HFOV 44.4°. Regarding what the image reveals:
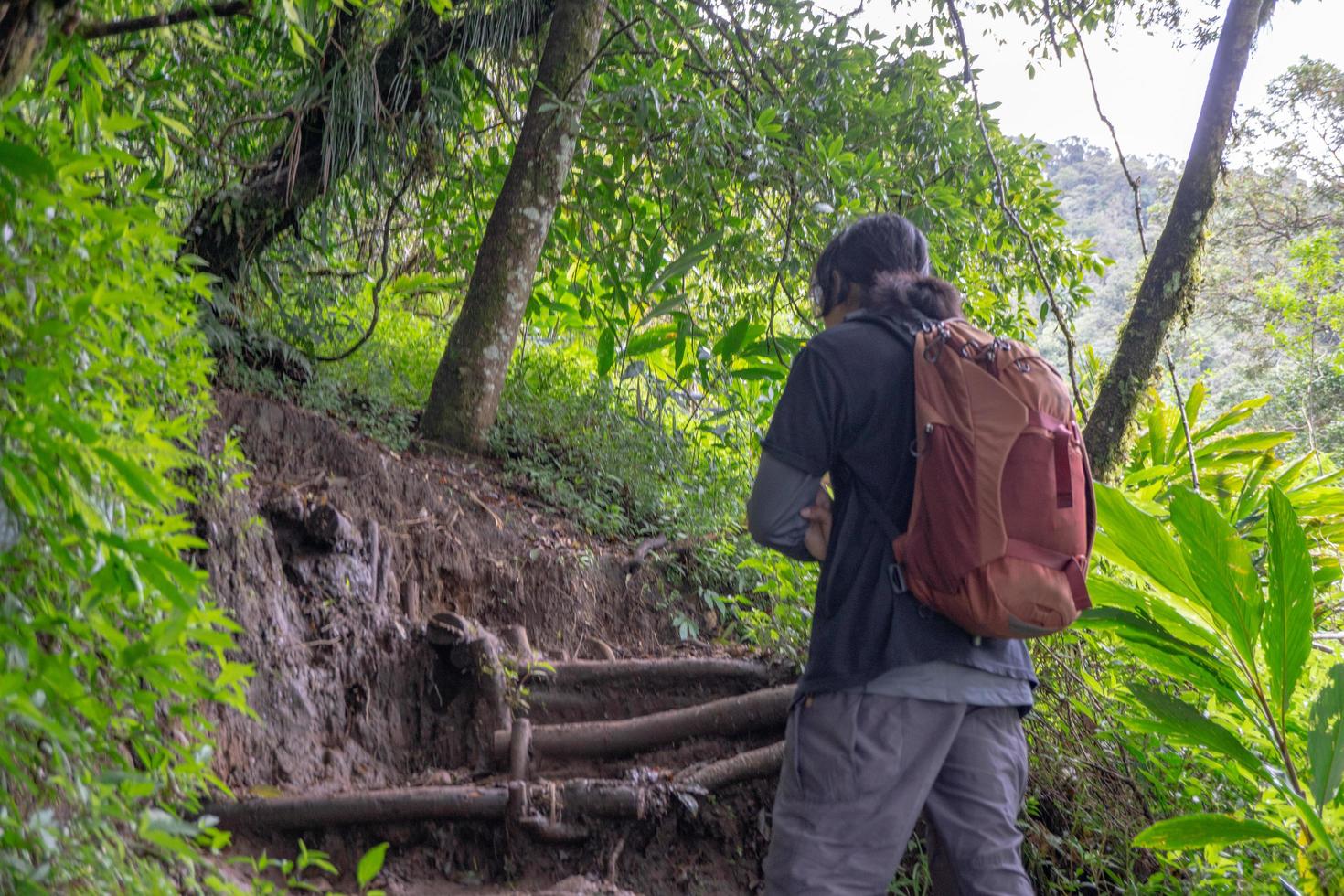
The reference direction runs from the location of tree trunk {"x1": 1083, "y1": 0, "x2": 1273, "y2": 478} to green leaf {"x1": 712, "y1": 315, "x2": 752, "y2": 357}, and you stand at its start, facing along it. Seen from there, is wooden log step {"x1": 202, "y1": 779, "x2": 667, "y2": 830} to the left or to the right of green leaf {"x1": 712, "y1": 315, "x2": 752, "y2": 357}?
left

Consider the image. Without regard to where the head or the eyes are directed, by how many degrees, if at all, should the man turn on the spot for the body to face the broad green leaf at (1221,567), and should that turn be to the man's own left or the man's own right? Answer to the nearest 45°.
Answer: approximately 90° to the man's own right

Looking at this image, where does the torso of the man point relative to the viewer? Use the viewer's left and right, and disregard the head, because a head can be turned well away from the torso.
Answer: facing away from the viewer and to the left of the viewer

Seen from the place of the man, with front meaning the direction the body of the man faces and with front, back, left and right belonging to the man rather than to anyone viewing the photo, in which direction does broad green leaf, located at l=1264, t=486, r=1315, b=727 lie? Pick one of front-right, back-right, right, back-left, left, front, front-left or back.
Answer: right

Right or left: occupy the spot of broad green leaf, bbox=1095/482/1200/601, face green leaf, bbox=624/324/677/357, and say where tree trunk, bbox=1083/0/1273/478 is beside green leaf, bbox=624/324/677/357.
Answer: right

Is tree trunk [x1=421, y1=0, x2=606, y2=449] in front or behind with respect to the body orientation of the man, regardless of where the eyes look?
in front

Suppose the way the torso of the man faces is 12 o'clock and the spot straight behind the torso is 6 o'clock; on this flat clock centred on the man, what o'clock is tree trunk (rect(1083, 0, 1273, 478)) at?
The tree trunk is roughly at 2 o'clock from the man.

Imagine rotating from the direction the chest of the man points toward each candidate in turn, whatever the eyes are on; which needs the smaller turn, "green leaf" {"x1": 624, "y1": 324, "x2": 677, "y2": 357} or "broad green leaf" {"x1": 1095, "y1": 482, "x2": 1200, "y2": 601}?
the green leaf

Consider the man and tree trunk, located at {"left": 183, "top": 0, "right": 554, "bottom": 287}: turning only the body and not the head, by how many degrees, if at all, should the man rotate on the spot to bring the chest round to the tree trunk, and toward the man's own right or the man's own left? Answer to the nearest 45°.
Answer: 0° — they already face it

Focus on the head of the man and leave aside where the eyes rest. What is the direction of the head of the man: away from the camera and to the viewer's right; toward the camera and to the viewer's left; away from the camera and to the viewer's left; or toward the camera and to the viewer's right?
away from the camera and to the viewer's left

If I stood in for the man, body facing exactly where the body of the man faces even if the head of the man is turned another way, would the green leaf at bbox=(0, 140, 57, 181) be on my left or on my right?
on my left

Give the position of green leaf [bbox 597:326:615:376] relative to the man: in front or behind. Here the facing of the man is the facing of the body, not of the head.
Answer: in front

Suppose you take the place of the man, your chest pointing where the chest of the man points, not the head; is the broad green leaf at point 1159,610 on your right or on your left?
on your right

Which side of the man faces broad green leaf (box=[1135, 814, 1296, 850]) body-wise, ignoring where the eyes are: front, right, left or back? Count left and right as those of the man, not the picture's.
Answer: right

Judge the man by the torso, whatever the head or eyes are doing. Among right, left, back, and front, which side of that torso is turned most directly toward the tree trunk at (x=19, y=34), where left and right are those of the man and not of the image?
left
